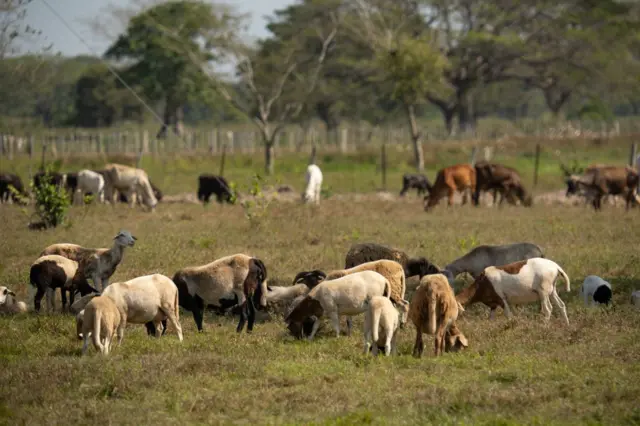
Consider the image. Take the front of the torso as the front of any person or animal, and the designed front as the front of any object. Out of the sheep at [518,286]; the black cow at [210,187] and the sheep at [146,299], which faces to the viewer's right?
the black cow

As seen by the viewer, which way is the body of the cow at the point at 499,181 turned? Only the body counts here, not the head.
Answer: to the viewer's right

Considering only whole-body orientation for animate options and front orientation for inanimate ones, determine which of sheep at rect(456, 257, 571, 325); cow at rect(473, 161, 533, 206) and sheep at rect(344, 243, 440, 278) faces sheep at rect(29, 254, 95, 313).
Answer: sheep at rect(456, 257, 571, 325)

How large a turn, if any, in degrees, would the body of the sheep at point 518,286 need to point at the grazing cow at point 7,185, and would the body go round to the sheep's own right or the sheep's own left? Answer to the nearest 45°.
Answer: approximately 45° to the sheep's own right

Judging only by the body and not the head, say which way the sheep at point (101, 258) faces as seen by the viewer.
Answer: to the viewer's right

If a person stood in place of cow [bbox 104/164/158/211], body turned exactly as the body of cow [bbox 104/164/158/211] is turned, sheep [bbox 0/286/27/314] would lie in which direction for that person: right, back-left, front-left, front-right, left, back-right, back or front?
right

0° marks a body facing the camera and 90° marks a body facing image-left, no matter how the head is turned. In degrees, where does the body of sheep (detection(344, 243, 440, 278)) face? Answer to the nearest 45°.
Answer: approximately 270°

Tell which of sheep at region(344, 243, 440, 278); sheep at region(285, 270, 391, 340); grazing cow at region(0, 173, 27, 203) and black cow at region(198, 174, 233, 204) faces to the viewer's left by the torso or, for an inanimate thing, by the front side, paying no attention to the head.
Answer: sheep at region(285, 270, 391, 340)

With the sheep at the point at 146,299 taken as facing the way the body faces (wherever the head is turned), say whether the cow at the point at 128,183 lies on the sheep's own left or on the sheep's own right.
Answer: on the sheep's own right

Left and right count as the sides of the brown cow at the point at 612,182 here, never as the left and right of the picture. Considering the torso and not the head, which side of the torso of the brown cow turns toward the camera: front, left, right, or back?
left

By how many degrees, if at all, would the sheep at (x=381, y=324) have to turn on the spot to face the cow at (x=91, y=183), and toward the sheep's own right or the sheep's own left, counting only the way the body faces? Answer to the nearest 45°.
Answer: approximately 90° to the sheep's own left

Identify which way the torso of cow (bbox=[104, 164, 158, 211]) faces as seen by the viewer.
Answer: to the viewer's right

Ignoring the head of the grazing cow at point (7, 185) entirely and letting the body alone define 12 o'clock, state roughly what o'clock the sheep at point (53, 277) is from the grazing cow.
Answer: The sheep is roughly at 3 o'clock from the grazing cow.

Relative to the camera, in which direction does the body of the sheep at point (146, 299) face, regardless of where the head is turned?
to the viewer's left
